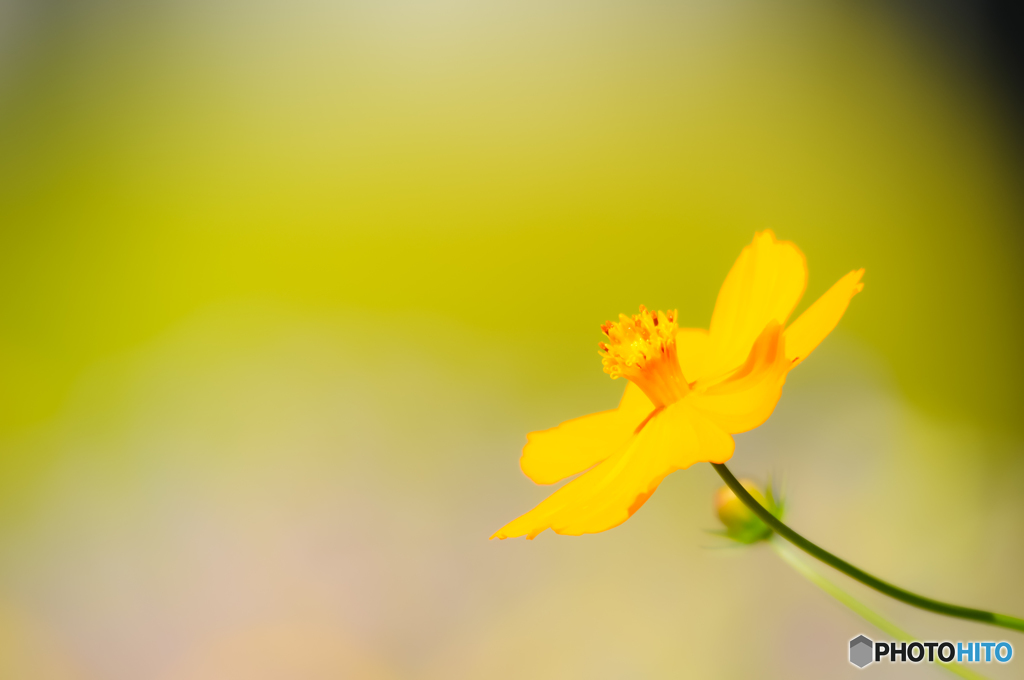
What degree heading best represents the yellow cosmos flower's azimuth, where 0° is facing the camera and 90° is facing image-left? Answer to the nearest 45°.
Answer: approximately 90°
